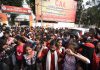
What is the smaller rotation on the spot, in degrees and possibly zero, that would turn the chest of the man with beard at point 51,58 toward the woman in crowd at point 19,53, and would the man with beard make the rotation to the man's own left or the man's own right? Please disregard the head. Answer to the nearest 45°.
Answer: approximately 135° to the man's own right

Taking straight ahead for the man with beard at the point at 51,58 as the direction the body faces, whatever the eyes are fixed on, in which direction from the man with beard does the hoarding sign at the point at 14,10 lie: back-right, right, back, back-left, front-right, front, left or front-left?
back

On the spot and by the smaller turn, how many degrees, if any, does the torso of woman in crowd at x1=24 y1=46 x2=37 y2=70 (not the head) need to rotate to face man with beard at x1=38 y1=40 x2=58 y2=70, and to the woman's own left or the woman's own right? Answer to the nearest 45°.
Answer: approximately 45° to the woman's own left

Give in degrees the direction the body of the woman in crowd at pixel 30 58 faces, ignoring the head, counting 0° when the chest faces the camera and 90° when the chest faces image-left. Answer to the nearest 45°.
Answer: approximately 0°

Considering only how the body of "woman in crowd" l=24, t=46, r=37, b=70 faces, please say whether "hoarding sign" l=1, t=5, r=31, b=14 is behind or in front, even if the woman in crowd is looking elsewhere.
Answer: behind

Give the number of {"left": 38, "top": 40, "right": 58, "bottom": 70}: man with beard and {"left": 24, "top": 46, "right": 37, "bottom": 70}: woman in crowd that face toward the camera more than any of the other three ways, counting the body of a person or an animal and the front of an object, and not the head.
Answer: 2

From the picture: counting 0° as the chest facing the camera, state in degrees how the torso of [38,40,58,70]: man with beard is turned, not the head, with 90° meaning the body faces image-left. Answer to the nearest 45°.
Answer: approximately 0°

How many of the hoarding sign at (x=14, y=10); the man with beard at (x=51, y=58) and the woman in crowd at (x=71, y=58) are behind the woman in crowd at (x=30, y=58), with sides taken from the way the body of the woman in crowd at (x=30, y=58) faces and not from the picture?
1
